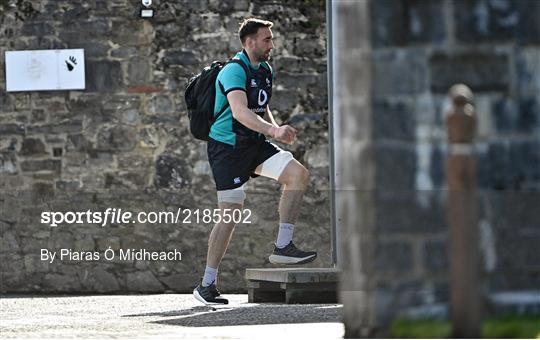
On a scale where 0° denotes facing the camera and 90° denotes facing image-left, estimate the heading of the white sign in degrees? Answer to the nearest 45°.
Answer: approximately 0°

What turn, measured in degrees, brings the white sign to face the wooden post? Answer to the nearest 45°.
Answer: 0° — it already faces it

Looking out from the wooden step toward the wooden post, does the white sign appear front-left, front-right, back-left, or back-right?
back-right

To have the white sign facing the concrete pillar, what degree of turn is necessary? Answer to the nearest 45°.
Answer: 0° — it already faces it

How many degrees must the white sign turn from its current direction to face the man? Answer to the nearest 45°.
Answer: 0° — it already faces them
